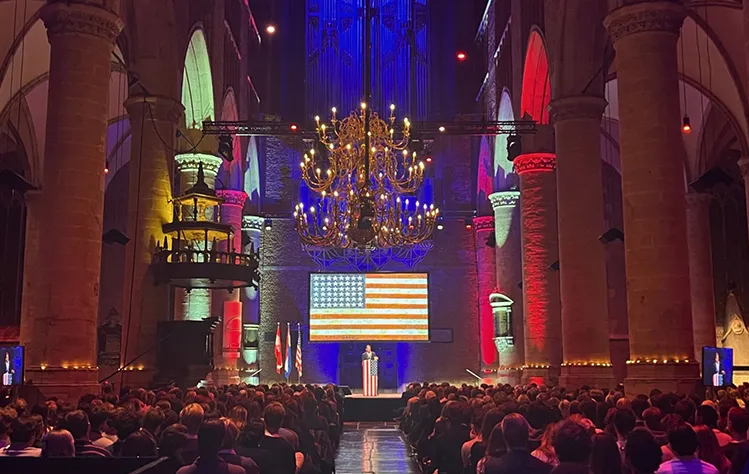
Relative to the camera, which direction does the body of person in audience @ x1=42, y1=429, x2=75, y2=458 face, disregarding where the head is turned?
away from the camera

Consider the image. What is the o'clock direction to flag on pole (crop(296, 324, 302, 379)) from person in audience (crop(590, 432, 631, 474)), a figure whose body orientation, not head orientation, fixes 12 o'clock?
The flag on pole is roughly at 11 o'clock from the person in audience.

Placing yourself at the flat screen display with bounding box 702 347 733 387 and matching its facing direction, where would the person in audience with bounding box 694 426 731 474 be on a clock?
The person in audience is roughly at 12 o'clock from the flat screen display.

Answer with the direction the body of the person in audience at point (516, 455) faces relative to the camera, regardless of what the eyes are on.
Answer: away from the camera

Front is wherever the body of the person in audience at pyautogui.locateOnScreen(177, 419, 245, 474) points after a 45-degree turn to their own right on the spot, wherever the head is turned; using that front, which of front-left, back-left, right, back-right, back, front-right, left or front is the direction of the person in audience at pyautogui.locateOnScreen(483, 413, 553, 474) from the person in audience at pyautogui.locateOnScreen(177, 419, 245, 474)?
front-right

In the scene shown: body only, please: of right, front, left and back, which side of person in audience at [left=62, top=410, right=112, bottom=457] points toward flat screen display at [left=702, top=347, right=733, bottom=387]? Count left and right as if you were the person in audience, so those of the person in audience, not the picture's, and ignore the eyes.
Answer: right

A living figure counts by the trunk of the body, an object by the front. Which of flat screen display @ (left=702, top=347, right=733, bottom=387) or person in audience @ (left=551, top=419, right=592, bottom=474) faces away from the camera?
the person in audience

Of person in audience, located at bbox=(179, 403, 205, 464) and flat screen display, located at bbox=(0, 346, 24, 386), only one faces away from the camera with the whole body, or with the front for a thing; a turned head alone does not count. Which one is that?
the person in audience

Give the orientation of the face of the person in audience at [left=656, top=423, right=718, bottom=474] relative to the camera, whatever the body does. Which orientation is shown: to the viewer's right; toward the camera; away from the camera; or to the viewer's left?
away from the camera

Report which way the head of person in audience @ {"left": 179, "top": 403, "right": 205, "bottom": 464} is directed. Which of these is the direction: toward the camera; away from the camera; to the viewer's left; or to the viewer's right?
away from the camera

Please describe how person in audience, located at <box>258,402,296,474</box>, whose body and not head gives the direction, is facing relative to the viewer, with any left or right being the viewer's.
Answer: facing away from the viewer

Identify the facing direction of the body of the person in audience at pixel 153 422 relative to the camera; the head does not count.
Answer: away from the camera

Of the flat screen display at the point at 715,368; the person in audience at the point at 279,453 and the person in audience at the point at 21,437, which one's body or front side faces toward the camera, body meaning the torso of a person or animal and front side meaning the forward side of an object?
the flat screen display

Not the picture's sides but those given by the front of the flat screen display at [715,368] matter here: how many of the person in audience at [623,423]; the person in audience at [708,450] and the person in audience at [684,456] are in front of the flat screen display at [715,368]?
3

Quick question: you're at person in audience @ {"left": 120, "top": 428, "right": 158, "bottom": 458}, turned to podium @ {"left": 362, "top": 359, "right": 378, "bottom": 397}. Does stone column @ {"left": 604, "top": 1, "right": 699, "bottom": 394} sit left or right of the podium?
right

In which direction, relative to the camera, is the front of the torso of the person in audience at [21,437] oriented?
away from the camera
